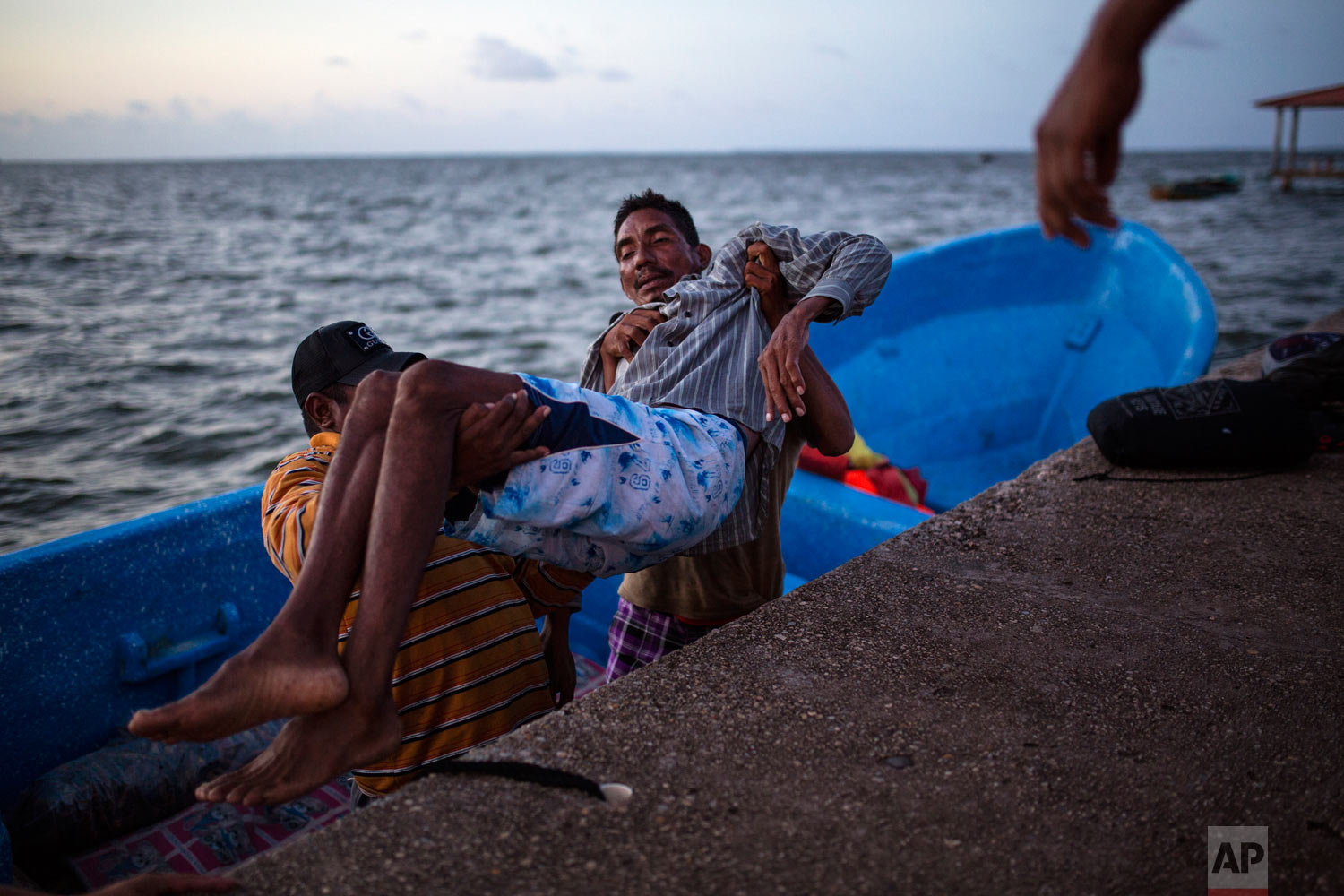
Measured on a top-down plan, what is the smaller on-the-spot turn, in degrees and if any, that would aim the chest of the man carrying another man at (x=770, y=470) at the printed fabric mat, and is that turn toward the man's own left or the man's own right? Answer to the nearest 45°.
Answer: approximately 45° to the man's own right

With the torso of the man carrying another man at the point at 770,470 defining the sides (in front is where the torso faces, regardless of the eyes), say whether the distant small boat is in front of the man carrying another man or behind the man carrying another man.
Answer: behind

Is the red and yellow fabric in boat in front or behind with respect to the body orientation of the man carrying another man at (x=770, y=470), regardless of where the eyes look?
behind

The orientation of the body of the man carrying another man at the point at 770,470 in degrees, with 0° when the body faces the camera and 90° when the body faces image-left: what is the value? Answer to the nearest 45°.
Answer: approximately 45°
